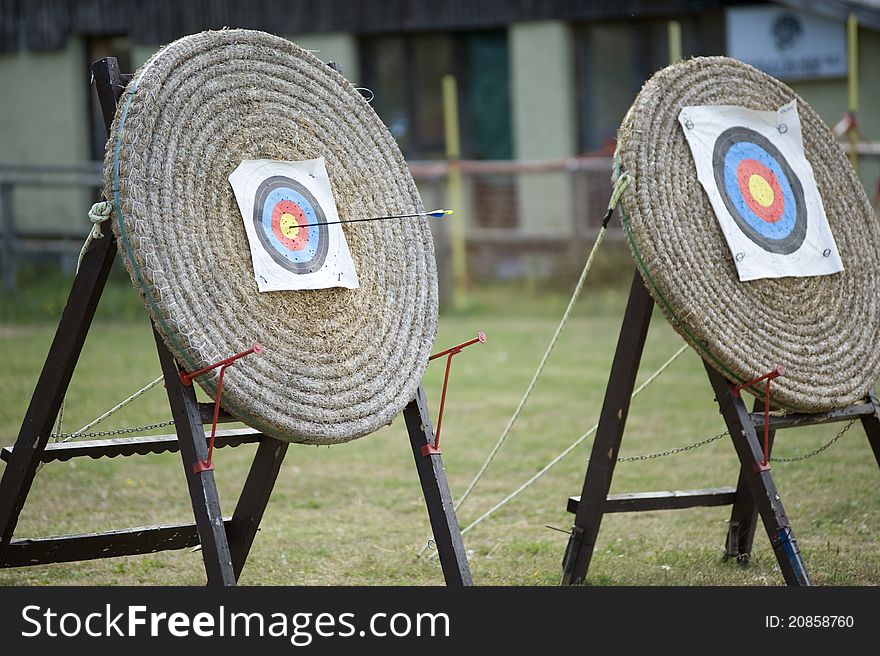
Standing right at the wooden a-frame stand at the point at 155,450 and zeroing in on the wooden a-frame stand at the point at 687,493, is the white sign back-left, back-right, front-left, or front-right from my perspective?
front-left

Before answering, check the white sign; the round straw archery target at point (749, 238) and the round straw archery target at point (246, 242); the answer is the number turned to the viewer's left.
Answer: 0

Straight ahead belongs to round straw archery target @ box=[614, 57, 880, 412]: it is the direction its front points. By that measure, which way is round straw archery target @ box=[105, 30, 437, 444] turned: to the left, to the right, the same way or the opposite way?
the same way

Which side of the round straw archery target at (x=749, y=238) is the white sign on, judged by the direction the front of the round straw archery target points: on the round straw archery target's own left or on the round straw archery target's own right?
on the round straw archery target's own left

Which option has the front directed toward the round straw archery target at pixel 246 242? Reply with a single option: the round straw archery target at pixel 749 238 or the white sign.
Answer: the white sign

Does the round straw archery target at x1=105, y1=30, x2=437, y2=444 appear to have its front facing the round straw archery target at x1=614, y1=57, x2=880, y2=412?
no

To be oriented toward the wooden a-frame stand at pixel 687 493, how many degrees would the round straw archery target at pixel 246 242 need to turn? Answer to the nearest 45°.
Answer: approximately 45° to its left

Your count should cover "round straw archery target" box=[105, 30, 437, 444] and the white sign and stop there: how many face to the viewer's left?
0

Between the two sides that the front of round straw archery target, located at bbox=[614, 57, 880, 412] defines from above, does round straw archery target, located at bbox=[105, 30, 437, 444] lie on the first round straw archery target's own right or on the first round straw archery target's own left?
on the first round straw archery target's own right

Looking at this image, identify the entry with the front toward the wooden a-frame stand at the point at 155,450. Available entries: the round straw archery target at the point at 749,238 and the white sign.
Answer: the white sign

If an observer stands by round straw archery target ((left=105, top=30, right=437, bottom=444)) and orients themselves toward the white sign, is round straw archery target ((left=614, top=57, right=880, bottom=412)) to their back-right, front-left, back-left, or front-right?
front-right

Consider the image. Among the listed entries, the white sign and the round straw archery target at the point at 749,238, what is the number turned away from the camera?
0

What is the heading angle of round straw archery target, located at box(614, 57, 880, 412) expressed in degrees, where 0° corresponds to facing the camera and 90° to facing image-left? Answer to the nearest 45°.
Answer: approximately 315°

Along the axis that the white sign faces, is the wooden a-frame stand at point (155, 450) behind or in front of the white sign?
in front

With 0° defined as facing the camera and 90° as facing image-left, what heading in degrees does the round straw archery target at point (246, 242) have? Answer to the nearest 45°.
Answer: approximately 315°

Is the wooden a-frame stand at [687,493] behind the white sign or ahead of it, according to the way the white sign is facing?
ahead

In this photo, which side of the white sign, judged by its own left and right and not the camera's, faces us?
front
